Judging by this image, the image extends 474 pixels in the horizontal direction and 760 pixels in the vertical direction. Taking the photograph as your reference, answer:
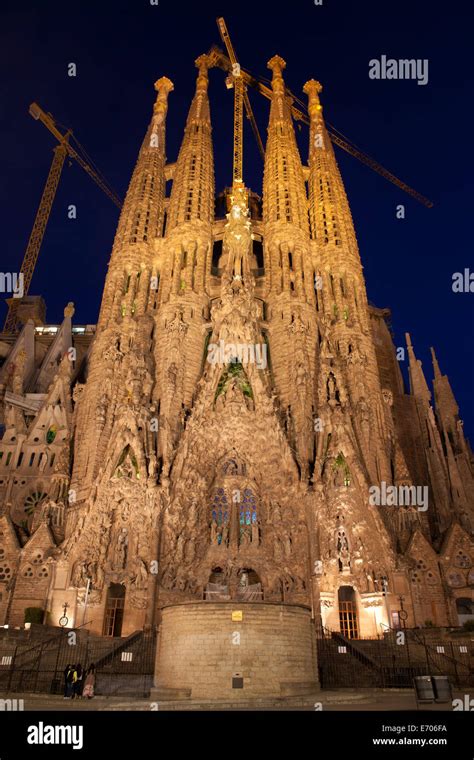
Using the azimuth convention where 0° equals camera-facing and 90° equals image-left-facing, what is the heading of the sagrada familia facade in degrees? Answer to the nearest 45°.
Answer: approximately 0°

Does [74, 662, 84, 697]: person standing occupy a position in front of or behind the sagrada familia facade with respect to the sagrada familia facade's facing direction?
in front

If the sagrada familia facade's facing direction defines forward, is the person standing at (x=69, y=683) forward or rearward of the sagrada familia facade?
forward
